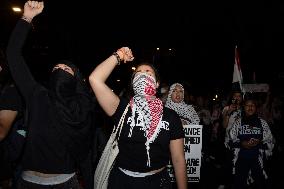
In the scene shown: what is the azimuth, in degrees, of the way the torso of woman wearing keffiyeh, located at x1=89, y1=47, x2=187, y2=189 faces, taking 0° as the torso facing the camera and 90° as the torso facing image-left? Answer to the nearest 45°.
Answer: approximately 0°

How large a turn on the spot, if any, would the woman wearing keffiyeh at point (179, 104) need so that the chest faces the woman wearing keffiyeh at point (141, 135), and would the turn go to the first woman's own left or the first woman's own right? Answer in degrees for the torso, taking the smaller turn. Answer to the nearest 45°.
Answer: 0° — they already face them

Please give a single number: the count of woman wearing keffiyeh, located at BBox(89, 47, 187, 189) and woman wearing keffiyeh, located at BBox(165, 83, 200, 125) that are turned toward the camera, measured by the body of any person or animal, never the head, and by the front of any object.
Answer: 2

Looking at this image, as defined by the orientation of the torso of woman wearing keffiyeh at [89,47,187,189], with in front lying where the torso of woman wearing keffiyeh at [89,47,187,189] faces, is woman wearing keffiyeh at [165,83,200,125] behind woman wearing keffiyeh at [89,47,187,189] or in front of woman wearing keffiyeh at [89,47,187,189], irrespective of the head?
behind
